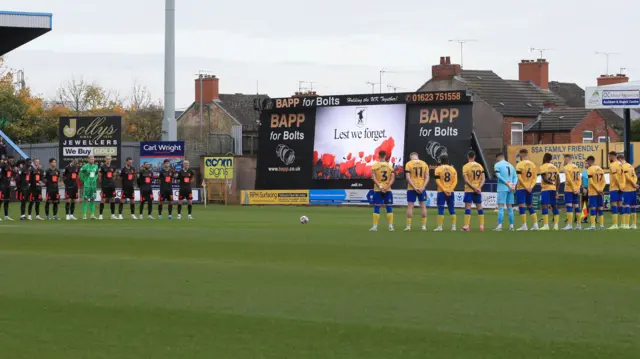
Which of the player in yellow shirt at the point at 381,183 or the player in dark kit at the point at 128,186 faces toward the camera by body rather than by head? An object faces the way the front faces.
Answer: the player in dark kit

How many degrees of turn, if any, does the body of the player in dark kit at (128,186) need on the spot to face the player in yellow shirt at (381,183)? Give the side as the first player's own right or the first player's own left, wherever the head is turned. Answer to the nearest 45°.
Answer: approximately 45° to the first player's own left

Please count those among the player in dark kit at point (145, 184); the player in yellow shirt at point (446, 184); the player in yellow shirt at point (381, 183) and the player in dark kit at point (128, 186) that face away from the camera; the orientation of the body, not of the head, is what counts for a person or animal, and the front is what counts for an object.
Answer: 2

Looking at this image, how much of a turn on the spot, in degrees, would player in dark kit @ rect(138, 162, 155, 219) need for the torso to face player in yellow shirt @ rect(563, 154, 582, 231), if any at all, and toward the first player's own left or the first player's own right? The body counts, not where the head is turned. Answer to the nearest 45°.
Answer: approximately 45° to the first player's own left

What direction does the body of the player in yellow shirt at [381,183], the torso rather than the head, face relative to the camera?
away from the camera

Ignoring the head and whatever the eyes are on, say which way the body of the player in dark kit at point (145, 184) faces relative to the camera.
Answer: toward the camera

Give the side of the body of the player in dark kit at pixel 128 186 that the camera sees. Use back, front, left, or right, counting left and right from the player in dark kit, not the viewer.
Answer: front

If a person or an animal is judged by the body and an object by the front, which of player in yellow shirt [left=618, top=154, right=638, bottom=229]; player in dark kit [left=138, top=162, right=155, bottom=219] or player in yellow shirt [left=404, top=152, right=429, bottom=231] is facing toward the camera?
the player in dark kit

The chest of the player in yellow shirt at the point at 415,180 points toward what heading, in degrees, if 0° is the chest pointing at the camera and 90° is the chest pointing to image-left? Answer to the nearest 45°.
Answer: approximately 180°

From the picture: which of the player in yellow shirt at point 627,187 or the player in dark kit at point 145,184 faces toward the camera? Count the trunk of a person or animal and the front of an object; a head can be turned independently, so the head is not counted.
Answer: the player in dark kit
